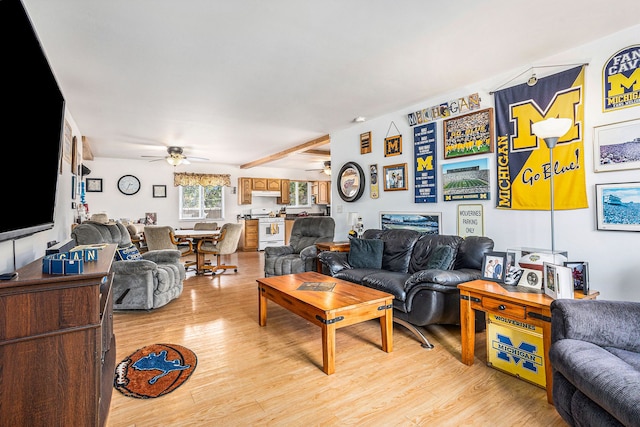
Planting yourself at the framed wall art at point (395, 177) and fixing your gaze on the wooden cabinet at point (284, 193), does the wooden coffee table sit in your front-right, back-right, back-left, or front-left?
back-left

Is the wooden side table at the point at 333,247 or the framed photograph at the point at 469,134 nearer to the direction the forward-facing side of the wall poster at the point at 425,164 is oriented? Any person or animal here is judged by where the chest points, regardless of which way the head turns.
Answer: the wooden side table

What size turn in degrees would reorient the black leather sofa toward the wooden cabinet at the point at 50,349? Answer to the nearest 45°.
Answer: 0° — it already faces it

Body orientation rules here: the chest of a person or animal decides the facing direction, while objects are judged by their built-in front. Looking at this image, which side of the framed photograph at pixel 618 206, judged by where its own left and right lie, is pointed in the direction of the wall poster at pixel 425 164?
right

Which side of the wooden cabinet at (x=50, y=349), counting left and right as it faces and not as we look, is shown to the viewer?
right

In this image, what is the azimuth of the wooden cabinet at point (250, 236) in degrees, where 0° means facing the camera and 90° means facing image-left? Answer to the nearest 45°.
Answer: approximately 0°

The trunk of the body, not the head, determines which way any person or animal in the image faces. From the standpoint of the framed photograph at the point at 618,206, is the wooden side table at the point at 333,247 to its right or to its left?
on its right
